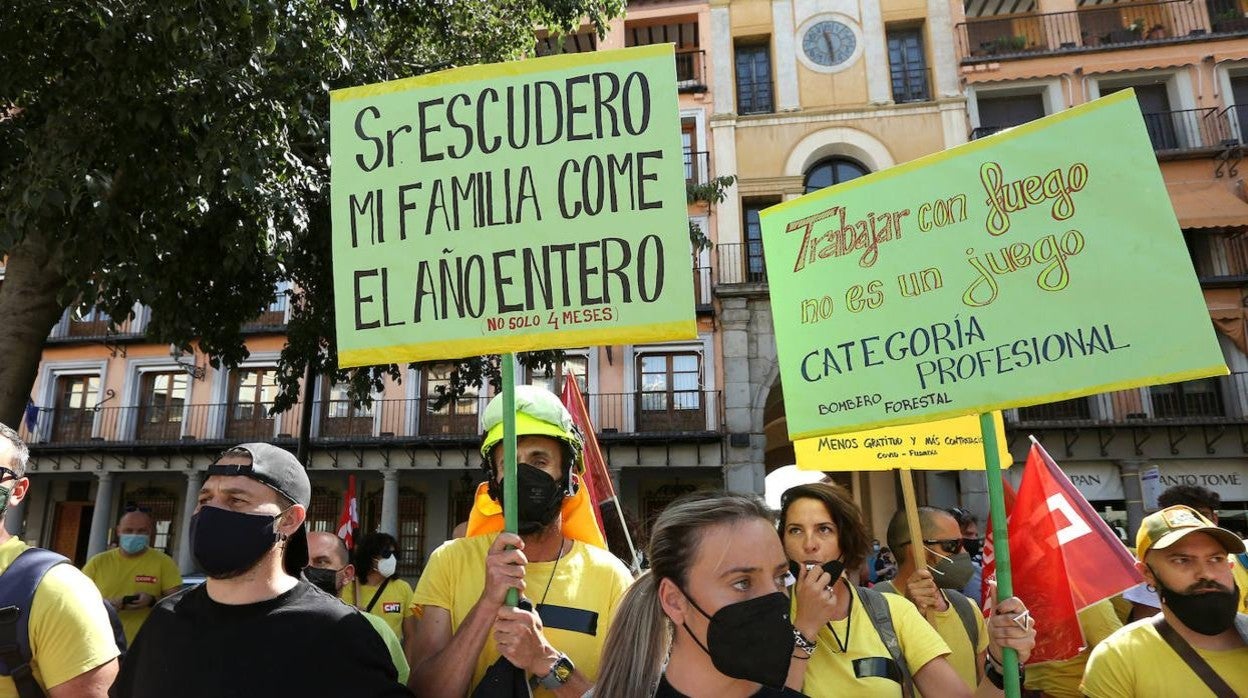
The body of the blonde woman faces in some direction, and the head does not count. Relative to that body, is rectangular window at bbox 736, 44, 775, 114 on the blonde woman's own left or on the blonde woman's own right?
on the blonde woman's own left

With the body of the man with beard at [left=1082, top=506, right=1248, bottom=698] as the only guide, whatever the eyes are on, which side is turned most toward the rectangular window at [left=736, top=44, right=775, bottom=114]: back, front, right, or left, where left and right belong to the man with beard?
back

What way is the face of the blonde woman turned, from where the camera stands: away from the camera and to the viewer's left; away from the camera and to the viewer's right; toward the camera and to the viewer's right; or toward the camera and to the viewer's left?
toward the camera and to the viewer's right

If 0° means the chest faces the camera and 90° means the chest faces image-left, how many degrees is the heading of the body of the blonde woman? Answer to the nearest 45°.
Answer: approximately 315°

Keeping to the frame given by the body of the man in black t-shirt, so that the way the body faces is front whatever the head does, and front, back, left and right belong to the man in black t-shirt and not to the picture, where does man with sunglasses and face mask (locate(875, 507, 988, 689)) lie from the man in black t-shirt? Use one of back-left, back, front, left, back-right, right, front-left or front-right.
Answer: back-left

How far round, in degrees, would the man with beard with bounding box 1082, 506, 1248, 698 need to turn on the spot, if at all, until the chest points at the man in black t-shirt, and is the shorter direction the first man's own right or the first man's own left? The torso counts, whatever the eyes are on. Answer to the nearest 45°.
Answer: approximately 90° to the first man's own right
